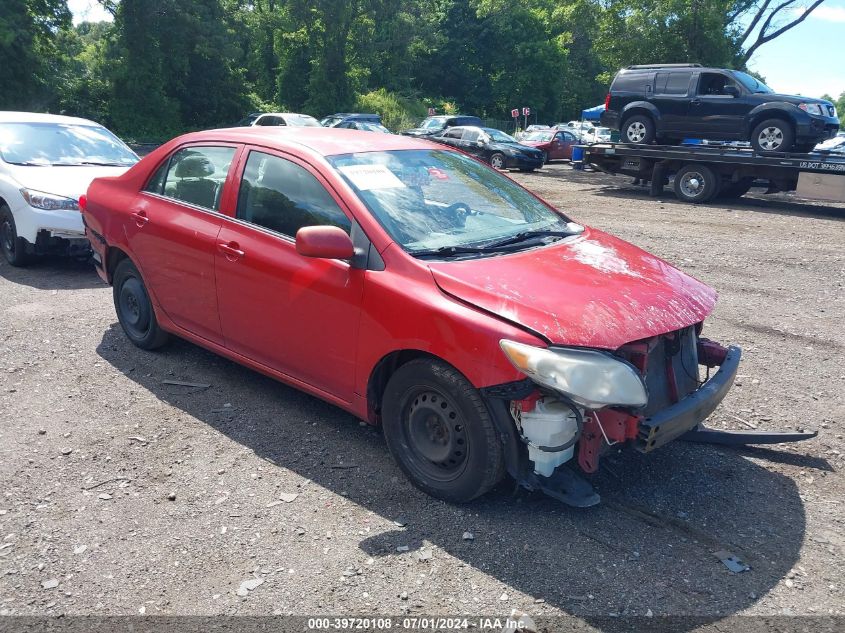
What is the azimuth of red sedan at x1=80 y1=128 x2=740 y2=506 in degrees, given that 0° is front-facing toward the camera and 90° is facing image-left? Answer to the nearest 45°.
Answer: approximately 315°

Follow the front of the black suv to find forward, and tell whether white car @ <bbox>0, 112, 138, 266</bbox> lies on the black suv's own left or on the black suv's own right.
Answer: on the black suv's own right

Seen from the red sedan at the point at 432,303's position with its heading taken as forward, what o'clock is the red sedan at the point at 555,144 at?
the red sedan at the point at 555,144 is roughly at 8 o'clock from the red sedan at the point at 432,303.

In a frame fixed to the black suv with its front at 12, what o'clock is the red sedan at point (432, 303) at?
The red sedan is roughly at 3 o'clock from the black suv.

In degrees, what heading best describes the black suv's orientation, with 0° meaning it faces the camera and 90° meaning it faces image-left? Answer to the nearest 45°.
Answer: approximately 270°

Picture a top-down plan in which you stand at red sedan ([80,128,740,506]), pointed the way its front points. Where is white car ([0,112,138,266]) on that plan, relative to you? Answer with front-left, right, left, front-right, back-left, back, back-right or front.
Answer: back

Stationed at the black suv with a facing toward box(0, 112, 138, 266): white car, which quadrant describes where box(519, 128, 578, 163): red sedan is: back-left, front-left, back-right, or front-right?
back-right

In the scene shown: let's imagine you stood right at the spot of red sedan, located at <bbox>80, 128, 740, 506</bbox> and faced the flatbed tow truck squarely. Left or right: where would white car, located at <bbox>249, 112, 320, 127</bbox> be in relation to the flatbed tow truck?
left
